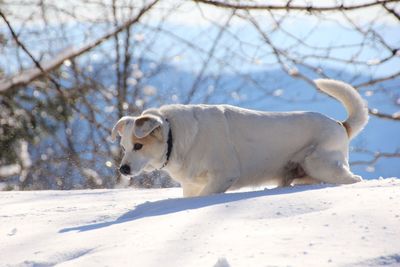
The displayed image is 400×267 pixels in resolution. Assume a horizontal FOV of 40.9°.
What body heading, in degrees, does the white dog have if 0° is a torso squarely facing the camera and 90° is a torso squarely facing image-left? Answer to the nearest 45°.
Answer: approximately 90°

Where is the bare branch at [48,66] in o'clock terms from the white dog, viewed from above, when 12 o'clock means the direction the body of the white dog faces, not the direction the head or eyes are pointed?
The bare branch is roughly at 1 o'clock from the white dog.
